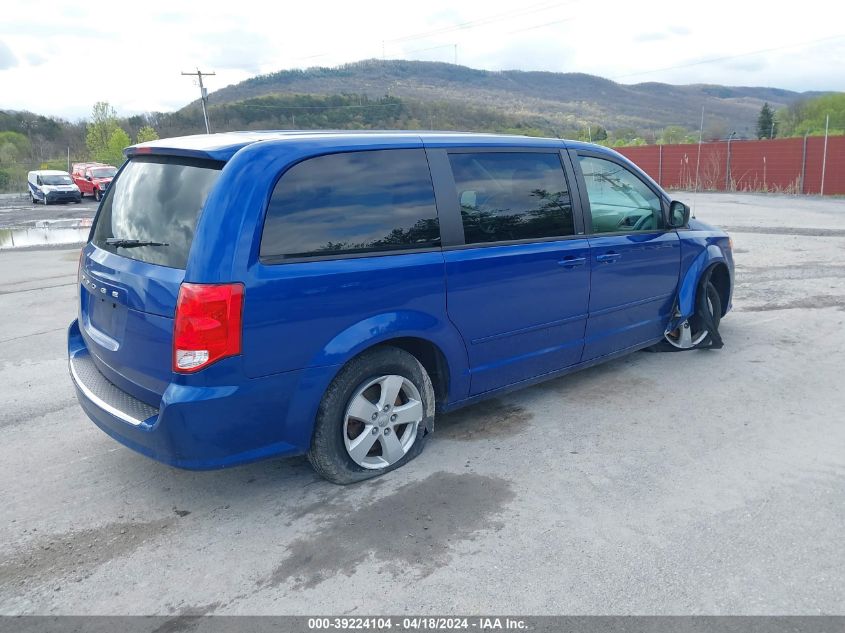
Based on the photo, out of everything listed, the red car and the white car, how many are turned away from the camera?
0

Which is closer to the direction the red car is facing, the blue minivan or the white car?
the blue minivan

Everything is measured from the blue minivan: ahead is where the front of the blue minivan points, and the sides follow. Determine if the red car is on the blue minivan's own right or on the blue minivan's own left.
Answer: on the blue minivan's own left

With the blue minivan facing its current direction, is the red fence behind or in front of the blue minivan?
in front

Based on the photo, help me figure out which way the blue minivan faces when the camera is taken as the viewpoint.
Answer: facing away from the viewer and to the right of the viewer

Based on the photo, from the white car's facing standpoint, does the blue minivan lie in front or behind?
in front

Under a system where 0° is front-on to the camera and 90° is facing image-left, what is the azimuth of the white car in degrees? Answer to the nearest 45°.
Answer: approximately 315°

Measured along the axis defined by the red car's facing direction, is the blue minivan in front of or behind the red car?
in front

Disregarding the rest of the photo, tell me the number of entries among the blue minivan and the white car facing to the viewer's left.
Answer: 0

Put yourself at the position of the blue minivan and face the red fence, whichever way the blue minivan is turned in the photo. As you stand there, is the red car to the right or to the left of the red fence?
left

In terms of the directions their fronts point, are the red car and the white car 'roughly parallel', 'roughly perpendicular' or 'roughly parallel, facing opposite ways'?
roughly parallel

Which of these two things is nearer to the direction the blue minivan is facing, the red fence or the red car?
the red fence

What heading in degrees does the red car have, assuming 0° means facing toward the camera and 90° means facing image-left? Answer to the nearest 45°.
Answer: approximately 315°
